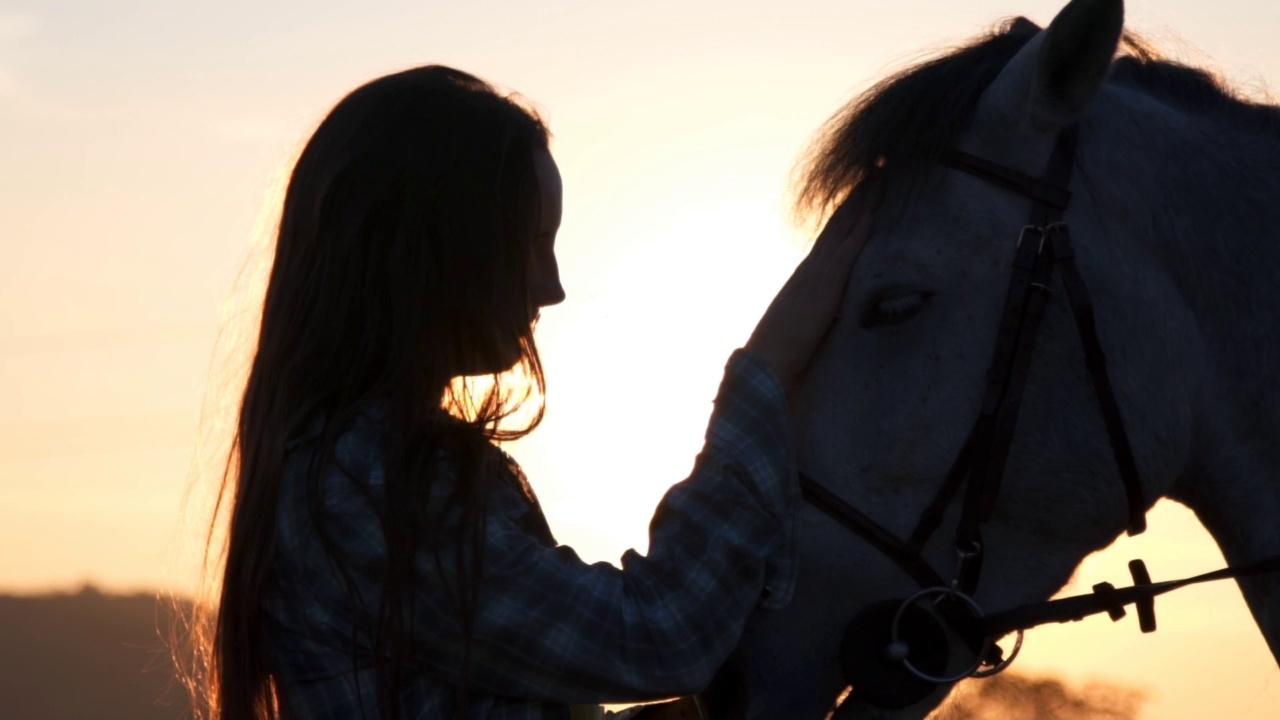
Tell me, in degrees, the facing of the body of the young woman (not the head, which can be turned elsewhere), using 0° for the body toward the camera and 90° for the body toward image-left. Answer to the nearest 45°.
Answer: approximately 270°

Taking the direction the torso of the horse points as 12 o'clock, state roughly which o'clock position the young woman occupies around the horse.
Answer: The young woman is roughly at 11 o'clock from the horse.

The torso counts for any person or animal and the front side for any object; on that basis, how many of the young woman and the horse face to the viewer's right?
1

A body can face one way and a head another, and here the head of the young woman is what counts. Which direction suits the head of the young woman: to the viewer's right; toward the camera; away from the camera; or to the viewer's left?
to the viewer's right

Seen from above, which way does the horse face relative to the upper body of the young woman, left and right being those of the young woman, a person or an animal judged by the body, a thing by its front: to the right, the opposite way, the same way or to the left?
the opposite way

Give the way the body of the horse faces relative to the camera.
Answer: to the viewer's left

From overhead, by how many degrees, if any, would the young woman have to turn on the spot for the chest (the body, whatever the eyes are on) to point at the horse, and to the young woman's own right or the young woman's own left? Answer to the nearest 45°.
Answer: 0° — they already face it
